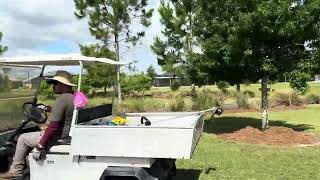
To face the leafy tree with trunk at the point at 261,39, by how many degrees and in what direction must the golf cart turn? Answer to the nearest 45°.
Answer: approximately 135° to its right

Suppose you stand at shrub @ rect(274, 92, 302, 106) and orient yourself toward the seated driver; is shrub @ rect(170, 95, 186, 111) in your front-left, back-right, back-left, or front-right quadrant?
front-right

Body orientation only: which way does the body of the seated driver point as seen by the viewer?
to the viewer's left

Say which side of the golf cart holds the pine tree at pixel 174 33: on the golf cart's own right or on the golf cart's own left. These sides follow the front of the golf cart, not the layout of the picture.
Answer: on the golf cart's own right

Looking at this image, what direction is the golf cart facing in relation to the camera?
to the viewer's left
